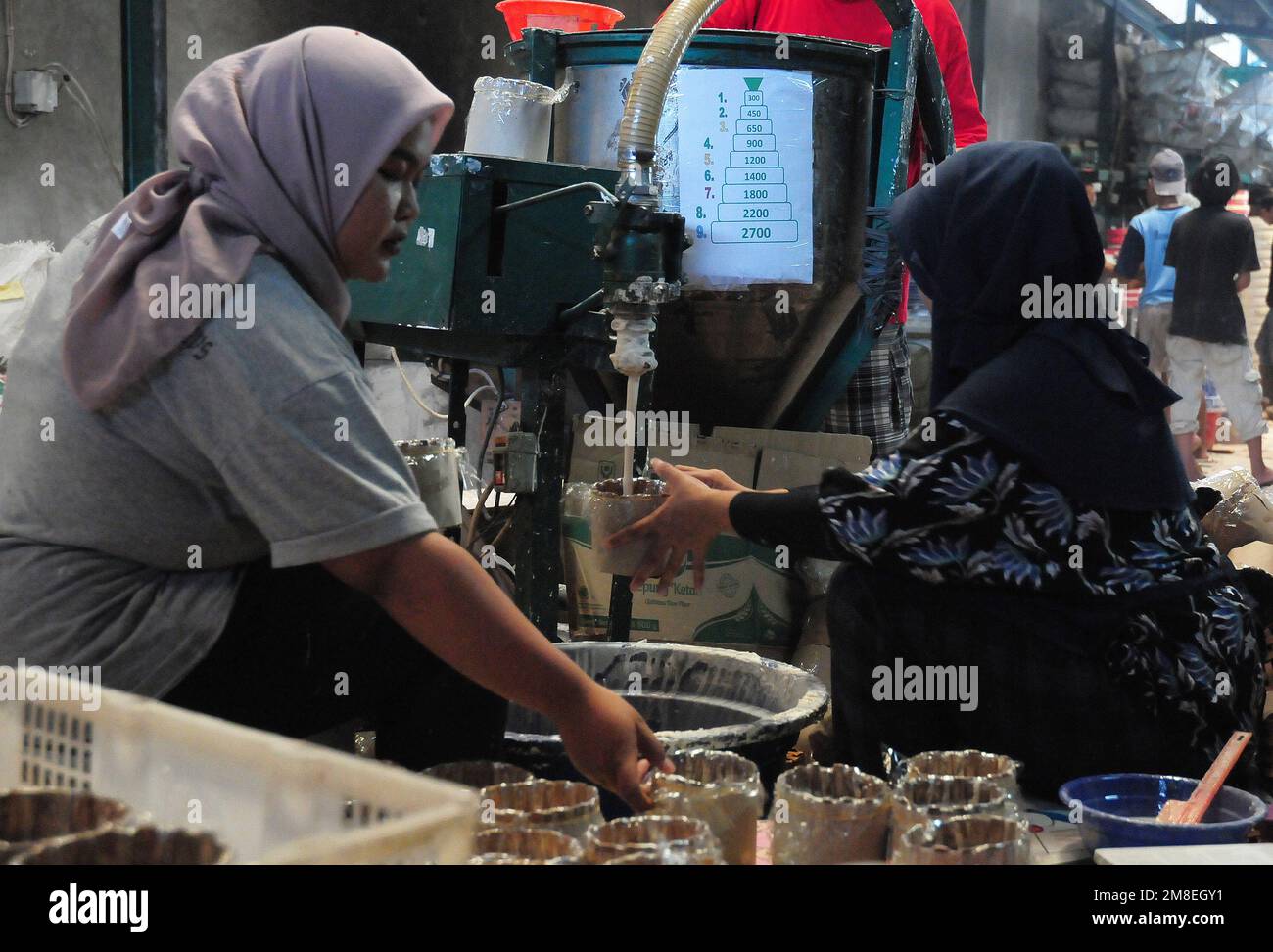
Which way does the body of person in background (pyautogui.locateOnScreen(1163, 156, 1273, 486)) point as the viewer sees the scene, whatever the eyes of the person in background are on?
away from the camera

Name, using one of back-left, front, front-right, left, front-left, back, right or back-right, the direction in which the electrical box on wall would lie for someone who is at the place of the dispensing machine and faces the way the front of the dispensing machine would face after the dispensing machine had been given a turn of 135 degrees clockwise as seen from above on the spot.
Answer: front

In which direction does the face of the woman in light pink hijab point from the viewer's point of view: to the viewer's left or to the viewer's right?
to the viewer's right

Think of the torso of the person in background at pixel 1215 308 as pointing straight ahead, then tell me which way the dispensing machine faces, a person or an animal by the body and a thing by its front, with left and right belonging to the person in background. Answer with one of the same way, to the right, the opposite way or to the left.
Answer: the opposite way

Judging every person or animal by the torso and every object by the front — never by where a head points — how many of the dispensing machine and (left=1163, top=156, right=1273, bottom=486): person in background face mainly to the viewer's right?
0

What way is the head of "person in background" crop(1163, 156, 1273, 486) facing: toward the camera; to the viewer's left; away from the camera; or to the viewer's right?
away from the camera

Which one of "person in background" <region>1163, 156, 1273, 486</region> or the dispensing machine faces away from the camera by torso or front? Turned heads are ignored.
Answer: the person in background

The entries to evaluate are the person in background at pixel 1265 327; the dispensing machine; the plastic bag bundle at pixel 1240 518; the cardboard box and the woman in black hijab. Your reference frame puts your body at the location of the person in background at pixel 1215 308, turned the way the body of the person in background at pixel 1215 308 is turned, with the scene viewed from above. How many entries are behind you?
4

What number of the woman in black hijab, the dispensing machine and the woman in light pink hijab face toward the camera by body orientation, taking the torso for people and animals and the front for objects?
1

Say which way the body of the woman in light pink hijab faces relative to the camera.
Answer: to the viewer's right

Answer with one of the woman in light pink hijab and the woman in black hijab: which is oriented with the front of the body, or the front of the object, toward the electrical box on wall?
the woman in black hijab
